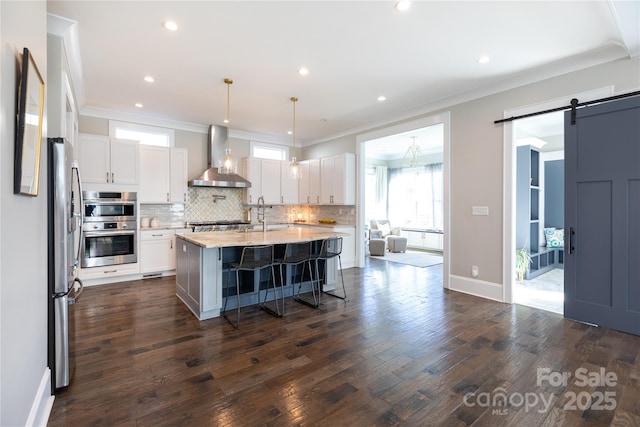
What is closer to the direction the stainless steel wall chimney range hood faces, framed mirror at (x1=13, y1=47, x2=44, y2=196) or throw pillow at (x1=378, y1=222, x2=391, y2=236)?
the framed mirror

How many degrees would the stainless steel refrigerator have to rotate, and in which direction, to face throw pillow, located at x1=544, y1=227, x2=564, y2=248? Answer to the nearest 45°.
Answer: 0° — it already faces it

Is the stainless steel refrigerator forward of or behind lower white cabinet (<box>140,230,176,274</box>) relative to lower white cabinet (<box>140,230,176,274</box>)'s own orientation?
forward

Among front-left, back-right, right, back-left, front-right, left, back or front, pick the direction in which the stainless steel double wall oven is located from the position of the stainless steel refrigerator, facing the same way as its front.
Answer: left

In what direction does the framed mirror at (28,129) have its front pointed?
to the viewer's right

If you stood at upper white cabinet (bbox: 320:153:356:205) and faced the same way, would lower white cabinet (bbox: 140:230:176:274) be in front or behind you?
in front

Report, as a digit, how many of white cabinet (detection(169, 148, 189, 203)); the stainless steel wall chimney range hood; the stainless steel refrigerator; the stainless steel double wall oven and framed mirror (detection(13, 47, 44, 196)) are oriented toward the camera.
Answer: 3

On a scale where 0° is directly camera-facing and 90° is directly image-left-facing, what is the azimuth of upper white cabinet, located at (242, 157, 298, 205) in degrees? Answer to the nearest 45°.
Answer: approximately 315°

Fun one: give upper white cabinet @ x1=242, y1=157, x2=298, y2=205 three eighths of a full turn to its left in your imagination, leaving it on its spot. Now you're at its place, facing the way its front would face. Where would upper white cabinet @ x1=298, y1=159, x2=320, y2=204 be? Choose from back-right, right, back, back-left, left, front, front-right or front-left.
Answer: right

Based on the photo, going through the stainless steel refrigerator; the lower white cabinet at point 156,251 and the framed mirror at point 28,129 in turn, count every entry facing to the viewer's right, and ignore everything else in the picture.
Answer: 2

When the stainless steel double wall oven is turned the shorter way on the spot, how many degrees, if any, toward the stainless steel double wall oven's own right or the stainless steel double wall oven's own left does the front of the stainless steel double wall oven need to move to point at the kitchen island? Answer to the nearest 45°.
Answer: approximately 45° to the stainless steel double wall oven's own left
